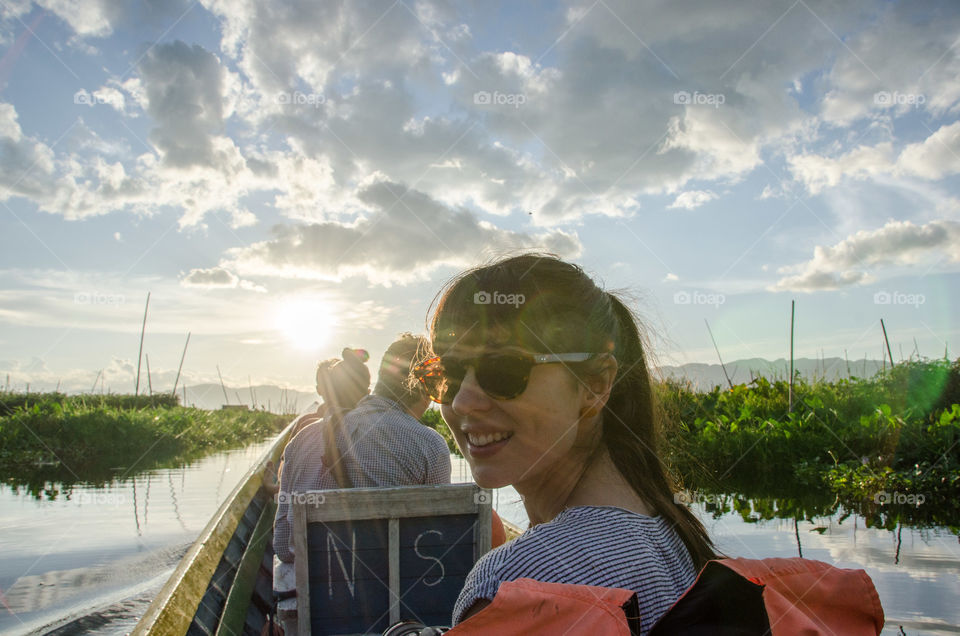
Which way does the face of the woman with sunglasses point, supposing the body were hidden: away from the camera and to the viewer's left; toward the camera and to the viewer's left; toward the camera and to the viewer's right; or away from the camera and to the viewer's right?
toward the camera and to the viewer's left
